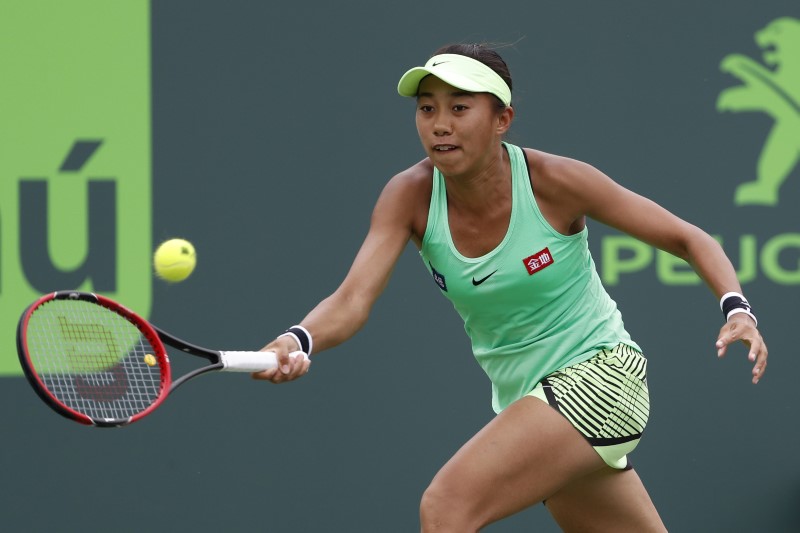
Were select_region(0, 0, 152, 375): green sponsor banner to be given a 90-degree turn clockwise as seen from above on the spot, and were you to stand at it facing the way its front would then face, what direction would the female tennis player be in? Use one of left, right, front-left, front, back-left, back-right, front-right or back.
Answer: back-left

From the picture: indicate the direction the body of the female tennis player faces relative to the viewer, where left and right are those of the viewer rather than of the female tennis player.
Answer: facing the viewer and to the left of the viewer

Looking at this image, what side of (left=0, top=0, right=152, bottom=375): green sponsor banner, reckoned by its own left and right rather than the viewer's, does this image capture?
front

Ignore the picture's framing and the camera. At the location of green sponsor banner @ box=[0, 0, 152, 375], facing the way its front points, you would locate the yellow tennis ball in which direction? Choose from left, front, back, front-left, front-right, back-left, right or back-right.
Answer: front

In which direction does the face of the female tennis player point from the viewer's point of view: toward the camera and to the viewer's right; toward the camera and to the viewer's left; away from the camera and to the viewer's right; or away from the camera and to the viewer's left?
toward the camera and to the viewer's left

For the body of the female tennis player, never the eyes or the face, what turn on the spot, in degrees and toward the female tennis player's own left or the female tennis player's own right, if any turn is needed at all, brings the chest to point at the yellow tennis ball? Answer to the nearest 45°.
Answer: approximately 45° to the female tennis player's own right
